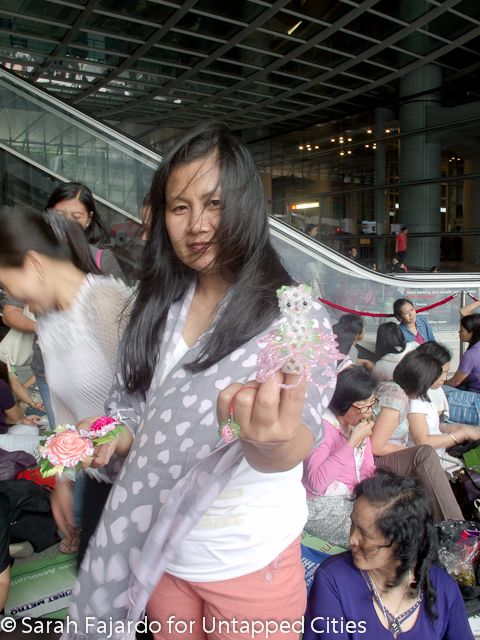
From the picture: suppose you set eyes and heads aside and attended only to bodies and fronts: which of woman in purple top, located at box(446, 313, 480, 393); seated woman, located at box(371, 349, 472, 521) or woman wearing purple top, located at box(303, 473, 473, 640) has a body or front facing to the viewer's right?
the seated woman

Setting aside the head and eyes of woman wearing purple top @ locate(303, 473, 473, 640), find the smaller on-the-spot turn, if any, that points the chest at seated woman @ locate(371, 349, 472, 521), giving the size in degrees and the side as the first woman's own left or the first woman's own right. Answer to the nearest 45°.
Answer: approximately 180°

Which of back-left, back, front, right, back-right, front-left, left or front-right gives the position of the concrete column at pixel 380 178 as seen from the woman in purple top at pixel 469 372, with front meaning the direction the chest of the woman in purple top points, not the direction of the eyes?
right

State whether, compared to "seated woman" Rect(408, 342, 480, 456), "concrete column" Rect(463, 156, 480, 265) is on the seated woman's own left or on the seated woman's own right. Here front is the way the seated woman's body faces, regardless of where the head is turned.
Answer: on the seated woman's own left

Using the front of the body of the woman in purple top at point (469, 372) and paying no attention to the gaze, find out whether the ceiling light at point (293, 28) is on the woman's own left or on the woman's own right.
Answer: on the woman's own right

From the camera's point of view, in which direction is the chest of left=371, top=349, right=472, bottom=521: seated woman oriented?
to the viewer's right

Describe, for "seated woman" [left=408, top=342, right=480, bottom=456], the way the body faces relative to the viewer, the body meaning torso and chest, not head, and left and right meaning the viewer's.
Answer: facing to the right of the viewer

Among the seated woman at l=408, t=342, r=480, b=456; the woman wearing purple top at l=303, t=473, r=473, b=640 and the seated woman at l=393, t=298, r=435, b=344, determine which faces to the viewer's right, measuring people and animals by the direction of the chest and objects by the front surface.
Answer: the seated woman at l=408, t=342, r=480, b=456

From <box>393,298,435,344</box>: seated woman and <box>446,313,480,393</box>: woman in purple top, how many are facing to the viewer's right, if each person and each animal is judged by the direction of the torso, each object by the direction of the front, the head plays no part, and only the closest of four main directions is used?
0

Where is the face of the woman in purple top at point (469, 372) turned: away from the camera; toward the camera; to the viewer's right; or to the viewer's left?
to the viewer's left

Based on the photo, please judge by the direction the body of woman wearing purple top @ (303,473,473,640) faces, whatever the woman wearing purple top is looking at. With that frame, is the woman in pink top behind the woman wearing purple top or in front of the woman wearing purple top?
behind

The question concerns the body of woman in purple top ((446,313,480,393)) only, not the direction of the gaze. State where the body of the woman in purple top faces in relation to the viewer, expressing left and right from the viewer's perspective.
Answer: facing to the left of the viewer
